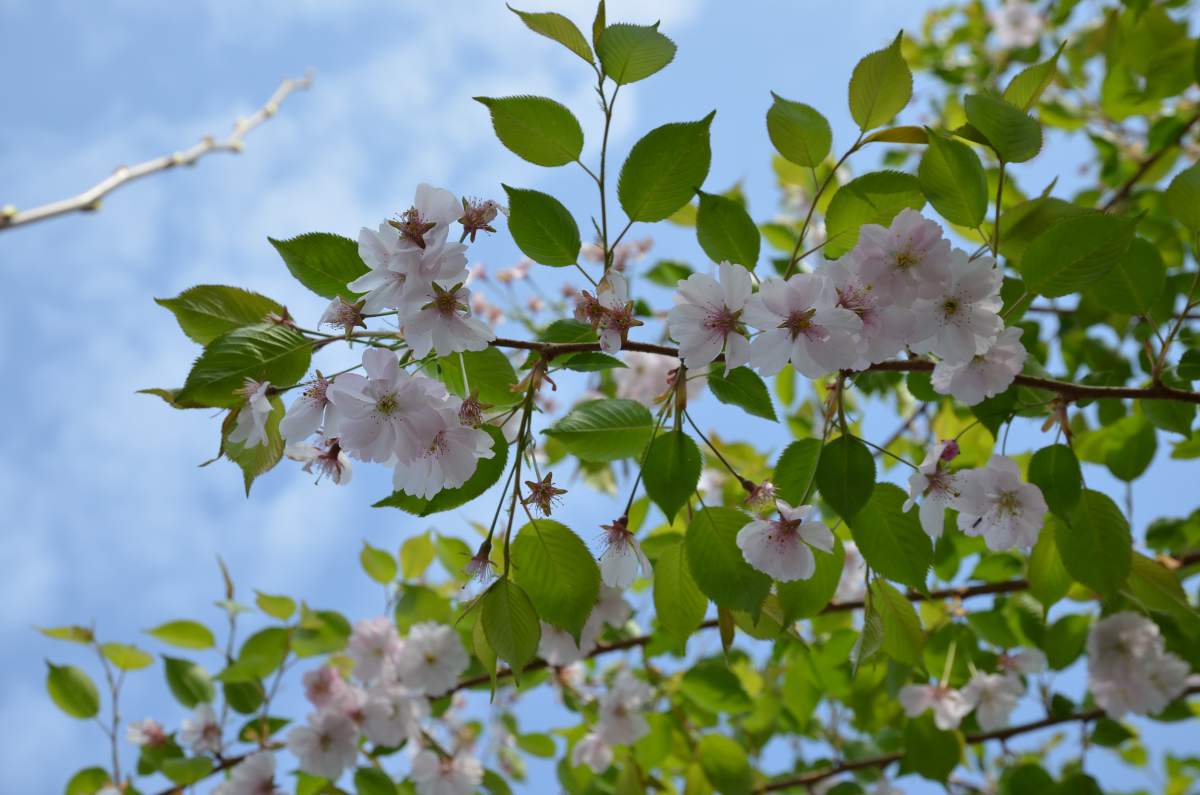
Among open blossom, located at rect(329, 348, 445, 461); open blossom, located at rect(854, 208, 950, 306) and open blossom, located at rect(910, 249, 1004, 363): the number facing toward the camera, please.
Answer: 3

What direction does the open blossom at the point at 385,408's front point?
toward the camera
